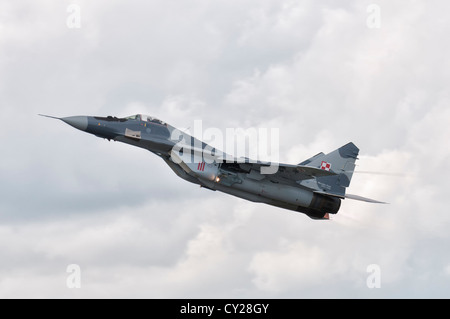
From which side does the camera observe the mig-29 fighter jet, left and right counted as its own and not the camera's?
left
